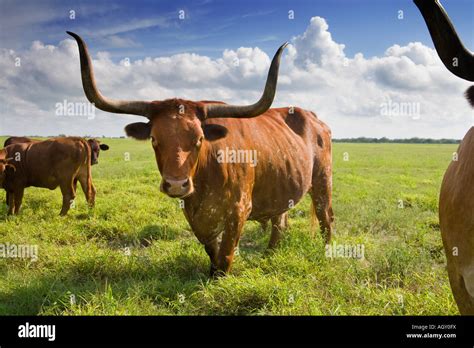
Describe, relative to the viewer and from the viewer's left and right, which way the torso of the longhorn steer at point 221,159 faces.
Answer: facing the viewer and to the left of the viewer

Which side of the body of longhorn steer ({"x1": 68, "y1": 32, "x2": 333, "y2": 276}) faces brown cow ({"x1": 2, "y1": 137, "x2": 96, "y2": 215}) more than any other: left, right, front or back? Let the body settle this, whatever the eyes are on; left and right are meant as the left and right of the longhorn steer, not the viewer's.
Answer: right

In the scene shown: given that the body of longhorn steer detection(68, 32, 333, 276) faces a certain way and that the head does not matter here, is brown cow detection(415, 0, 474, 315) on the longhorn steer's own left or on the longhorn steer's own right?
on the longhorn steer's own left
